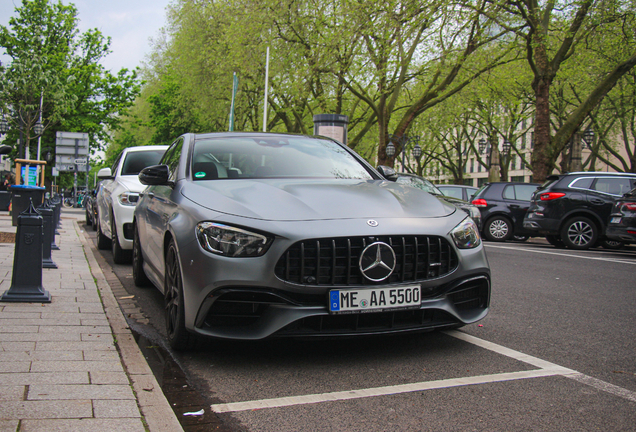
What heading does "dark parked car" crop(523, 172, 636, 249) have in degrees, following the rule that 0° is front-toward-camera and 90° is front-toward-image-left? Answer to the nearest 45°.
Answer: approximately 225°

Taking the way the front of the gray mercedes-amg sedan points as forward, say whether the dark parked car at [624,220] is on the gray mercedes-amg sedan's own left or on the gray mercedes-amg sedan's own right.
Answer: on the gray mercedes-amg sedan's own left

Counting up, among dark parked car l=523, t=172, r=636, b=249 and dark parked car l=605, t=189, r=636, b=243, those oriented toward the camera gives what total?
0

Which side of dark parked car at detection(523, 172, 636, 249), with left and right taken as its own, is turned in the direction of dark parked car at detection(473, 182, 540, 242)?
left

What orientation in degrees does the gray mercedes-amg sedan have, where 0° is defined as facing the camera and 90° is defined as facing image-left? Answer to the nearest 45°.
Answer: approximately 315°

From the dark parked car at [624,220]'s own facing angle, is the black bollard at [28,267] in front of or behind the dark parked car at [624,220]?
behind

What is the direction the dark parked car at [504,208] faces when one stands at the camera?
facing away from the viewer and to the right of the viewer

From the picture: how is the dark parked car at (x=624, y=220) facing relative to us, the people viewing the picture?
facing away from the viewer and to the right of the viewer
